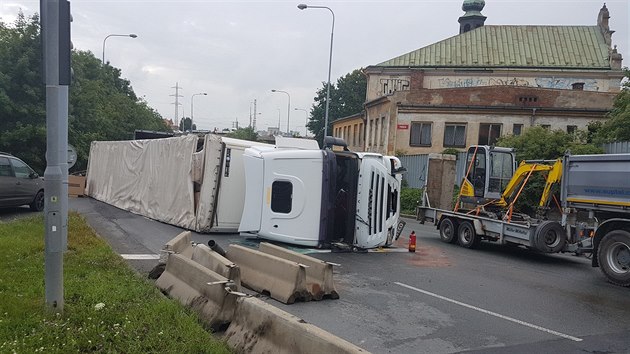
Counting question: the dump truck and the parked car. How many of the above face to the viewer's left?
0

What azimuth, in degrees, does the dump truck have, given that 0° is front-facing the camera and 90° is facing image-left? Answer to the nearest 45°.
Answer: approximately 315°

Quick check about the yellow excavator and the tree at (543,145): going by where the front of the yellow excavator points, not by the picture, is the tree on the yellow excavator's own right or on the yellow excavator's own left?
on the yellow excavator's own left

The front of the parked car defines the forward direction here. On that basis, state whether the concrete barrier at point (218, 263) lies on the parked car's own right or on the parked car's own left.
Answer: on the parked car's own right

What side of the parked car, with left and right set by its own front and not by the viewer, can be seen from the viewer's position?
right

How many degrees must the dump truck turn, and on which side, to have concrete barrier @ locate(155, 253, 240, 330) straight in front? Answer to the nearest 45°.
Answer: approximately 90° to its right

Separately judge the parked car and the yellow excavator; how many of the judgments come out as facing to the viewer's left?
0

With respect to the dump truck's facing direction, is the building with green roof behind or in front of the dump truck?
behind
